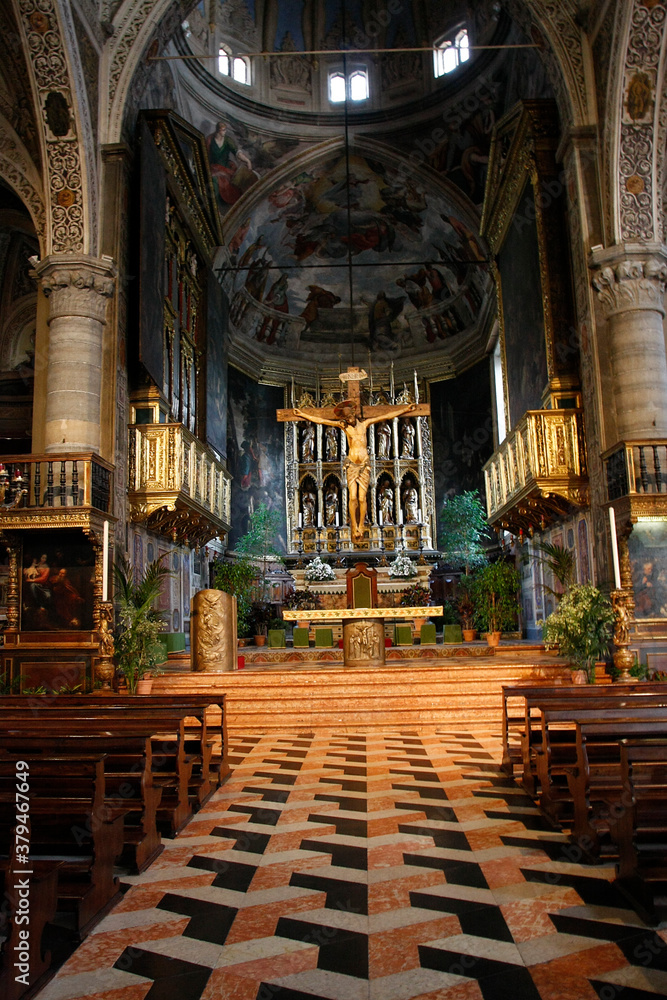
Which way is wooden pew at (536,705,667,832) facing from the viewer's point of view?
away from the camera

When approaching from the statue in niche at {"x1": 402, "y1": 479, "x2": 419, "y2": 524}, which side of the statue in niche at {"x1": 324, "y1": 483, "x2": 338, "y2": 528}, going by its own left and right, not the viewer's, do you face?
left

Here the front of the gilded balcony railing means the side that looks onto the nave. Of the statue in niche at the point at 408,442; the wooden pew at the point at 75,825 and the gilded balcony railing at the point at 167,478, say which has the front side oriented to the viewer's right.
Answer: the gilded balcony railing

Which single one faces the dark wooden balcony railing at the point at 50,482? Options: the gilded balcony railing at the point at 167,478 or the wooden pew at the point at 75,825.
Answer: the wooden pew

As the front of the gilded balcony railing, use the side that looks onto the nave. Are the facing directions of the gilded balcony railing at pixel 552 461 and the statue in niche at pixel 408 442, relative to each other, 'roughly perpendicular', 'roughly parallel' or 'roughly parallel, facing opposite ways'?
roughly perpendicular

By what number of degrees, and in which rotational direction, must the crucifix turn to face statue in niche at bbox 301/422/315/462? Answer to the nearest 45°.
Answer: approximately 180°

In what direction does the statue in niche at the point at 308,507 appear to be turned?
toward the camera

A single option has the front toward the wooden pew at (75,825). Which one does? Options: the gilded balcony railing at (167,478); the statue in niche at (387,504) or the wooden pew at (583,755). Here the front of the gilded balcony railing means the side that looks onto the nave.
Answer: the statue in niche

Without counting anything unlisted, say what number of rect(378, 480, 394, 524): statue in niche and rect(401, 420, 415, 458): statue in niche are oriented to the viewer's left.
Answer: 0

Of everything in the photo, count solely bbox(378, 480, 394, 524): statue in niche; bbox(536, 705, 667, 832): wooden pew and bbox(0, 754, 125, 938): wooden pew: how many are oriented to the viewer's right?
0

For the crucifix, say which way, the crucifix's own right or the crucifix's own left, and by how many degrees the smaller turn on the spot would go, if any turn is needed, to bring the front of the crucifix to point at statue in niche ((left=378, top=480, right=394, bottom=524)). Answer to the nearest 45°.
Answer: approximately 180°

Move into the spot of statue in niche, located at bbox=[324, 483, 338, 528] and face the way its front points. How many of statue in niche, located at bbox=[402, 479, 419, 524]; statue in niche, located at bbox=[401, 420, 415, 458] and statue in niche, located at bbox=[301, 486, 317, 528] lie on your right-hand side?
1

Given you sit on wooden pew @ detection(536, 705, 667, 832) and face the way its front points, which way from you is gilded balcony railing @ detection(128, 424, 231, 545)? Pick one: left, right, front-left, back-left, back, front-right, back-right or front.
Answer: front-left

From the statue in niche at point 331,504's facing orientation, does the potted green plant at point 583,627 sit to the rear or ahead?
ahead
